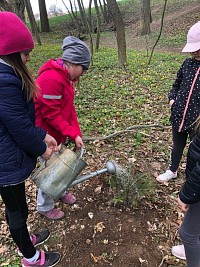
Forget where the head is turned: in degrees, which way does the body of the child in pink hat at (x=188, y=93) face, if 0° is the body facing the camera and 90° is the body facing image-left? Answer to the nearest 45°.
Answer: approximately 45°

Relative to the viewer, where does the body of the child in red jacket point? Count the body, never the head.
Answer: to the viewer's right

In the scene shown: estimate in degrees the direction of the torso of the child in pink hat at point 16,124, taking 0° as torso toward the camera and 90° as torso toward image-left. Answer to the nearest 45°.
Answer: approximately 270°

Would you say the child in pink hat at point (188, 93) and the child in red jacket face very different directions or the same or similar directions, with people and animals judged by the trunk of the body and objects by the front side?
very different directions

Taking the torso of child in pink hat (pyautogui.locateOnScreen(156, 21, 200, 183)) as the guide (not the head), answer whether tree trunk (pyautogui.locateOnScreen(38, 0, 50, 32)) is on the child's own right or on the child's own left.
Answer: on the child's own right

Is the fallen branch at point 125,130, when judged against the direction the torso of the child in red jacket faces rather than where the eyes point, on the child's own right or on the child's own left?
on the child's own left

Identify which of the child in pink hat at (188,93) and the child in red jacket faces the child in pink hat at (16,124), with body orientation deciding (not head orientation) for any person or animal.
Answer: the child in pink hat at (188,93)

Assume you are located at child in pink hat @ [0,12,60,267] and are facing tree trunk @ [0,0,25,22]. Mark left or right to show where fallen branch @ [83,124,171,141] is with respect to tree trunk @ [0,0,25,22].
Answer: right

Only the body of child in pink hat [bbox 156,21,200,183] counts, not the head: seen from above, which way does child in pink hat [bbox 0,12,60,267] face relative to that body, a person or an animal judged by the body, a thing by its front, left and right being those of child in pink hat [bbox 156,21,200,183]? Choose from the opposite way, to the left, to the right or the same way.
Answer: the opposite way

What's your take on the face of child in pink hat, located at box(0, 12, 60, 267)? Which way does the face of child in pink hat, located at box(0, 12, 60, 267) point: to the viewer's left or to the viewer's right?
to the viewer's right

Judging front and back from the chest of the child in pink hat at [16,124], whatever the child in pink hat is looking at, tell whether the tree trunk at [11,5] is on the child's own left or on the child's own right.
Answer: on the child's own left
